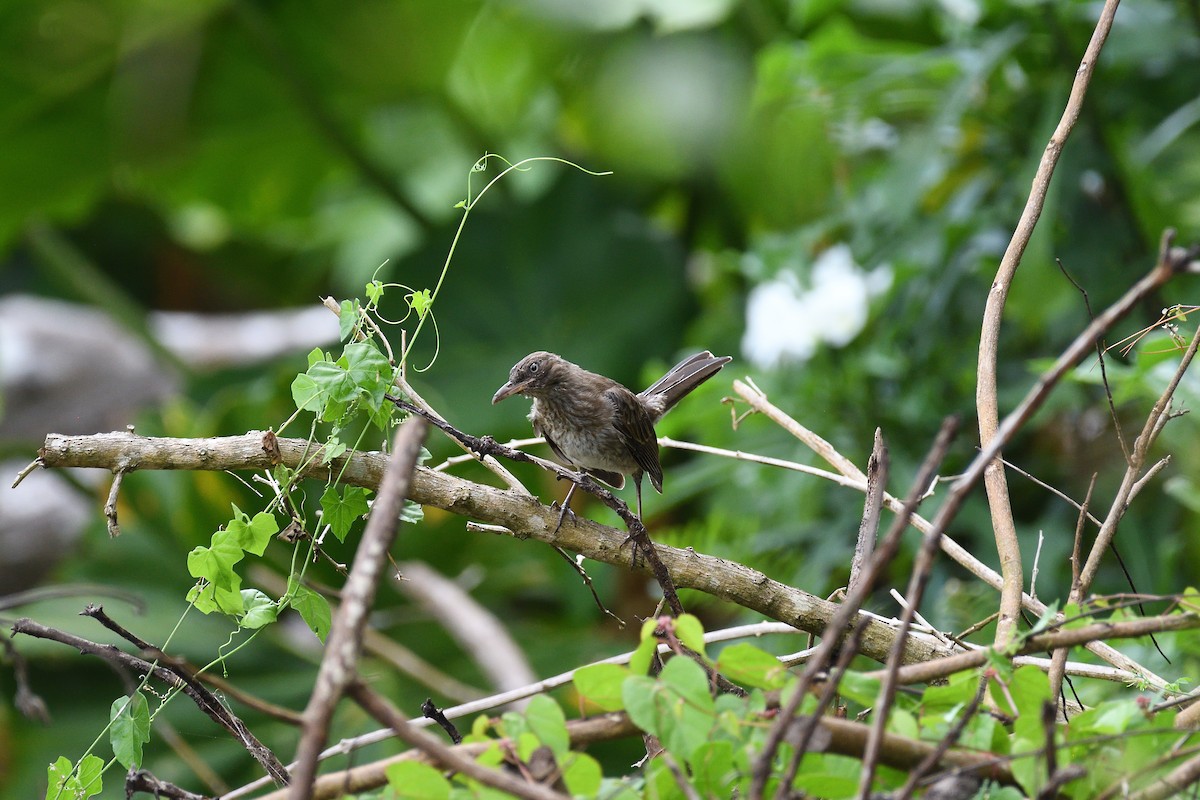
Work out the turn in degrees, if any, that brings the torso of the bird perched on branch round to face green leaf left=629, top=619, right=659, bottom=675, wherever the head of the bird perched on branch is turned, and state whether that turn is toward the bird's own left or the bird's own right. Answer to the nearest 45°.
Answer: approximately 45° to the bird's own left

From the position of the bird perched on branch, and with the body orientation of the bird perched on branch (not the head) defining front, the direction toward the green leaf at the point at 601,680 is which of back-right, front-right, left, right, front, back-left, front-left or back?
front-left

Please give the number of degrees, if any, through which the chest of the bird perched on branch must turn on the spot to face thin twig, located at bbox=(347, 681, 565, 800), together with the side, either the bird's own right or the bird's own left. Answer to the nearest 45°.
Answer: approximately 45° to the bird's own left

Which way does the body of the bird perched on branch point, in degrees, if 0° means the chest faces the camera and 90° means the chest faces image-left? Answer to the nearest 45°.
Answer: approximately 45°

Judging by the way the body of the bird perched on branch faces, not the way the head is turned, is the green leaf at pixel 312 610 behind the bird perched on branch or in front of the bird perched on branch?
in front

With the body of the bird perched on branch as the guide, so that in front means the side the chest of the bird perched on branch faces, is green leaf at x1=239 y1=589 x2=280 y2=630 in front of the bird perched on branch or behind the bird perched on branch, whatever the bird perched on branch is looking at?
in front
